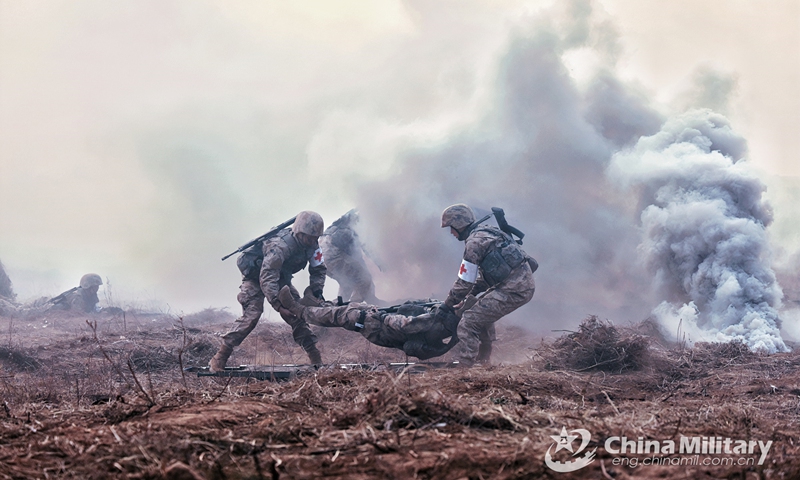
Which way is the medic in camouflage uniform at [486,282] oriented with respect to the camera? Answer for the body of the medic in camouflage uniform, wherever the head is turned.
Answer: to the viewer's left

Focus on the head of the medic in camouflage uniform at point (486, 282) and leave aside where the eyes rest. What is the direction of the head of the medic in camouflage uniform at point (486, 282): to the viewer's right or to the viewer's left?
to the viewer's left

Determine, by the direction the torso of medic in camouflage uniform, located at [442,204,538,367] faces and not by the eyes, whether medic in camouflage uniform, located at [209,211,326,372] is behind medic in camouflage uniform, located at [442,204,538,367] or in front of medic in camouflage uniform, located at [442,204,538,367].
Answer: in front
